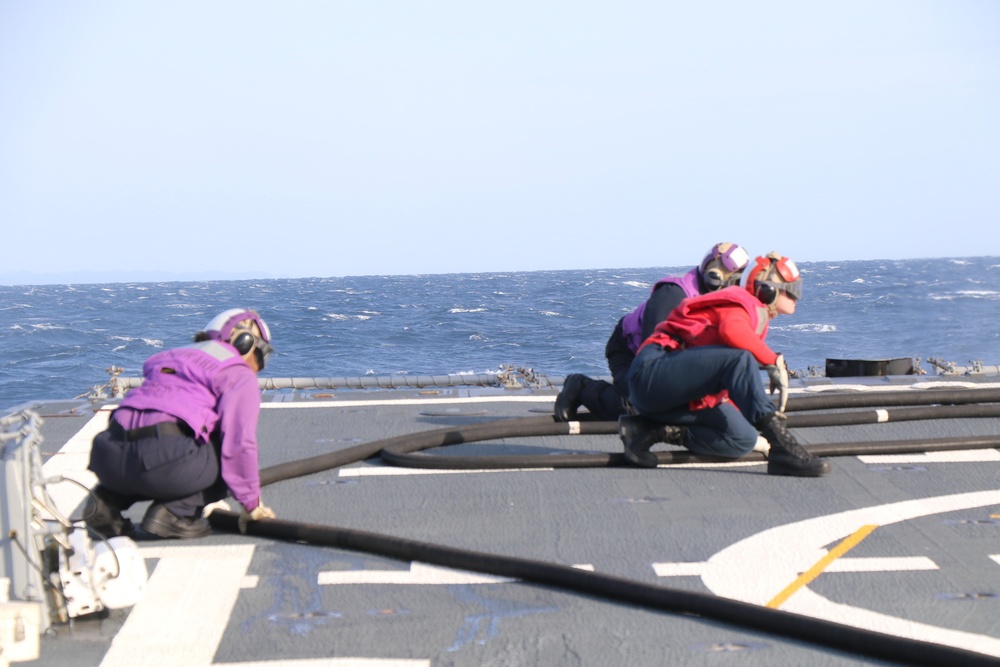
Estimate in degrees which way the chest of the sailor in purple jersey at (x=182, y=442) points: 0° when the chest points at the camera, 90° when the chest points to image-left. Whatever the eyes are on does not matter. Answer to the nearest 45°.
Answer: approximately 225°

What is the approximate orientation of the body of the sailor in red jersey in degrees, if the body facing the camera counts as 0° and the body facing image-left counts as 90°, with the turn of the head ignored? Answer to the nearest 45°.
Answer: approximately 270°

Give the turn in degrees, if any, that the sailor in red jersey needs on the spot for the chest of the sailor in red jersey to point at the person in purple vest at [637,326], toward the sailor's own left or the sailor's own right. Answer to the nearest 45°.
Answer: approximately 135° to the sailor's own left

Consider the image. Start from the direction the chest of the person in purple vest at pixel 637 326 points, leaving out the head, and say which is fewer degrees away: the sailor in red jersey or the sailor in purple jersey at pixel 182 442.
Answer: the sailor in red jersey

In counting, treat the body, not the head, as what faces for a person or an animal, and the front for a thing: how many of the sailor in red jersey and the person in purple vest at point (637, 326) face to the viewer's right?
2

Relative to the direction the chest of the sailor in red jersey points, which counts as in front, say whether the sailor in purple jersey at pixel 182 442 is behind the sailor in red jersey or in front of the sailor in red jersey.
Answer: behind

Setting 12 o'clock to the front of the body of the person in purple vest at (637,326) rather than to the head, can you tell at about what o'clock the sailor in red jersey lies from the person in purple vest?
The sailor in red jersey is roughly at 2 o'clock from the person in purple vest.

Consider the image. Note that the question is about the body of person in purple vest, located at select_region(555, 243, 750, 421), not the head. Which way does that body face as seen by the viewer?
to the viewer's right

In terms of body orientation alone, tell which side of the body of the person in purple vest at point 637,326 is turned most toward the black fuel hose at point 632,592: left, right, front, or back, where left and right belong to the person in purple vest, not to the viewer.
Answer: right
